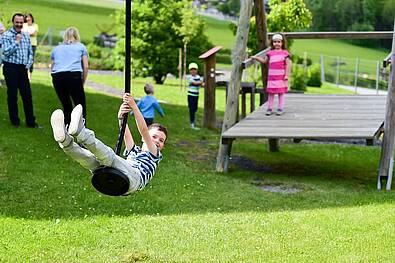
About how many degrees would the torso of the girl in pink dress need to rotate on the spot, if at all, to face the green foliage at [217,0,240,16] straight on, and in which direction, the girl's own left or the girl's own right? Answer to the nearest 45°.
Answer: approximately 180°

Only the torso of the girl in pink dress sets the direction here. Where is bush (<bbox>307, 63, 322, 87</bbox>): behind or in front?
behind

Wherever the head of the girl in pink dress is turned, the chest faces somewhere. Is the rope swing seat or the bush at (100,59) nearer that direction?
the rope swing seat

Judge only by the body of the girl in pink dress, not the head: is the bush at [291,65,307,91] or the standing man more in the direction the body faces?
the standing man

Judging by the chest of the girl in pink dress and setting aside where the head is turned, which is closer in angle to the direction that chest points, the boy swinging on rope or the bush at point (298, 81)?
the boy swinging on rope

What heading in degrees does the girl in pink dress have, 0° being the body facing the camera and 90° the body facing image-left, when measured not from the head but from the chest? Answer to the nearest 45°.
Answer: approximately 0°

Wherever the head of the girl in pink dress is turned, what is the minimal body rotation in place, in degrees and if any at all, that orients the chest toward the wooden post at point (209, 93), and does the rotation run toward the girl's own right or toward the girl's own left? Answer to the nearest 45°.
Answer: approximately 135° to the girl's own right

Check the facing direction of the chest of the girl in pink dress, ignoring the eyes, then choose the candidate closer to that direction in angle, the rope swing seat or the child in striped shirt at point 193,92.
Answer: the rope swing seat

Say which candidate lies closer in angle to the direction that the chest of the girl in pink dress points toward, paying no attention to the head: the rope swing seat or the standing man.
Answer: the rope swing seat

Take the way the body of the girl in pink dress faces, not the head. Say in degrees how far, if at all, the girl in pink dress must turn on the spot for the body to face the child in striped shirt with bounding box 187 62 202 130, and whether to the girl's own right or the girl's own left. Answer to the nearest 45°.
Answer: approximately 135° to the girl's own right
